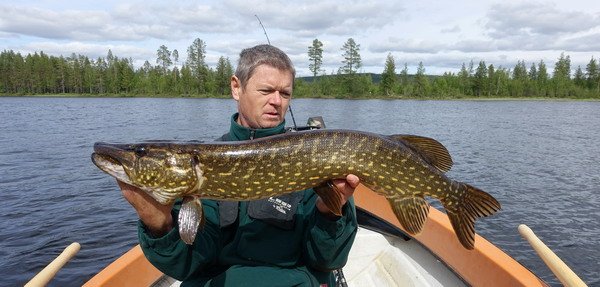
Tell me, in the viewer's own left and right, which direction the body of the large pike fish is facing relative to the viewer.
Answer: facing to the left of the viewer

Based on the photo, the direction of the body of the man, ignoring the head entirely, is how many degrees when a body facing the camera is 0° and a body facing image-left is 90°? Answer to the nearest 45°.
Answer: approximately 0°
